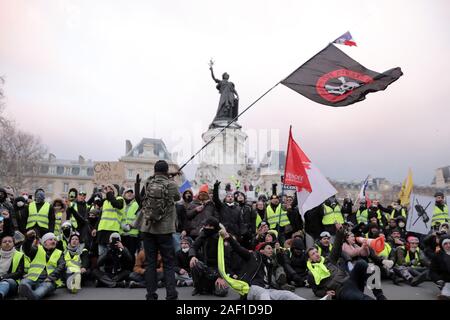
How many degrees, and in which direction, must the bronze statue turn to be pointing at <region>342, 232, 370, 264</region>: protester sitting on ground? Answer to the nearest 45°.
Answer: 0° — it already faces them

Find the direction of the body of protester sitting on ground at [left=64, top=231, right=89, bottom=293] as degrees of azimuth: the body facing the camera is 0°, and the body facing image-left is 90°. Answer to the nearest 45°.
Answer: approximately 0°

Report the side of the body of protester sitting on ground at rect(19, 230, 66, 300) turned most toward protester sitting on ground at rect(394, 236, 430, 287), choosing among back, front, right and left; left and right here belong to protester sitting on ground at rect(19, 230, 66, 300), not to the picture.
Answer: left

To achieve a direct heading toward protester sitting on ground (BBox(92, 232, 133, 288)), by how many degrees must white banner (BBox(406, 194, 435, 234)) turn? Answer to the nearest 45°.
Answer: approximately 45° to its right
